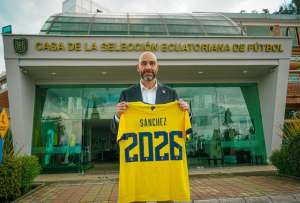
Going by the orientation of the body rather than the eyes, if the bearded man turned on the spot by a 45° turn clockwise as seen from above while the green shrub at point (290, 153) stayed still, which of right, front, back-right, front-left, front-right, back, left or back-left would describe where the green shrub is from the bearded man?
back

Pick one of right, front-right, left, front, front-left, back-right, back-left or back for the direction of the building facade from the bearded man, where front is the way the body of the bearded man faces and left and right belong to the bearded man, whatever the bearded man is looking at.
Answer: back

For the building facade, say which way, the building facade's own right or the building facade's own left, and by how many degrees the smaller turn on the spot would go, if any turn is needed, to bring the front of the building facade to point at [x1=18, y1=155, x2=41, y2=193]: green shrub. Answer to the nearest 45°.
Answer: approximately 45° to the building facade's own right

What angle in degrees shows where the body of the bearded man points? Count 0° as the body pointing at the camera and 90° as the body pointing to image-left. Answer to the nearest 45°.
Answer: approximately 0°
